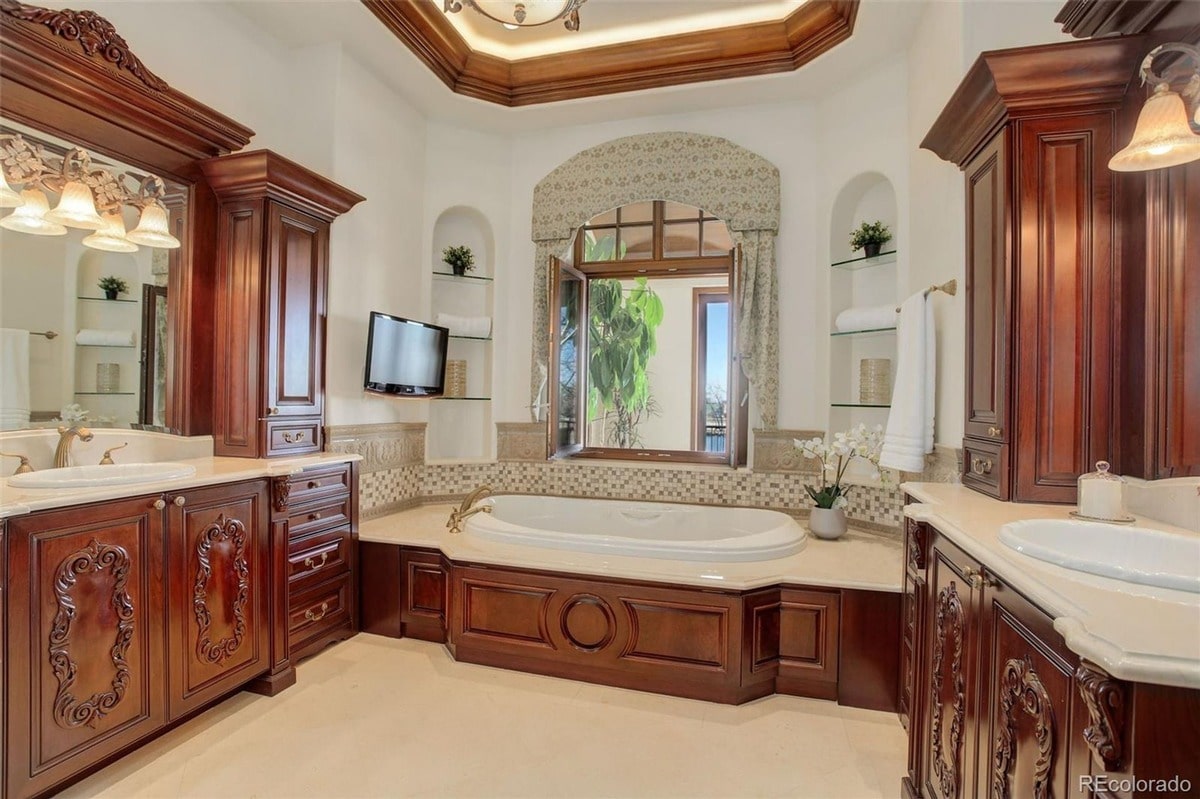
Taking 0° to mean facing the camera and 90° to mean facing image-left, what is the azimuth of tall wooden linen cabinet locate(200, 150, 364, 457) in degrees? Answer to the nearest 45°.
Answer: approximately 315°

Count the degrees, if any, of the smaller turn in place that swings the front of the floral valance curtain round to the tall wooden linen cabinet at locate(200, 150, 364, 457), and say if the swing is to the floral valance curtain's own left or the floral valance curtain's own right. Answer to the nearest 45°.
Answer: approximately 45° to the floral valance curtain's own right

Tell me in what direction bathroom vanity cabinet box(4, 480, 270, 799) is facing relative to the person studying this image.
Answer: facing the viewer and to the right of the viewer

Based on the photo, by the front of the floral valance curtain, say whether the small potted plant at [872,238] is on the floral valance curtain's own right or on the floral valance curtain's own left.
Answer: on the floral valance curtain's own left

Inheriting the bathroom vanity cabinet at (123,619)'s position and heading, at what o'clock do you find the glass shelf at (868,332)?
The glass shelf is roughly at 11 o'clock from the bathroom vanity cabinet.

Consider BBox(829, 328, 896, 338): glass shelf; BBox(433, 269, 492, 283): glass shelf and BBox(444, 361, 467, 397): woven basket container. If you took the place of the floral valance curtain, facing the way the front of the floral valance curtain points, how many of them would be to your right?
2

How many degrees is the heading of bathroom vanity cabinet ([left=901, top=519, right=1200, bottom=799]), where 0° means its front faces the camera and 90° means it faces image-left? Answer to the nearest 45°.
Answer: approximately 45°

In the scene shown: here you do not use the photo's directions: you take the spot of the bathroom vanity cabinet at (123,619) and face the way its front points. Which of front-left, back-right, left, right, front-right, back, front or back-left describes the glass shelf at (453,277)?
left

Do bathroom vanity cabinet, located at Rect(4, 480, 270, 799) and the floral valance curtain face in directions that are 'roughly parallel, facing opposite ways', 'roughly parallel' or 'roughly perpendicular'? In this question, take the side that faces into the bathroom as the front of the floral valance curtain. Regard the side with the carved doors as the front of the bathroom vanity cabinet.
roughly perpendicular

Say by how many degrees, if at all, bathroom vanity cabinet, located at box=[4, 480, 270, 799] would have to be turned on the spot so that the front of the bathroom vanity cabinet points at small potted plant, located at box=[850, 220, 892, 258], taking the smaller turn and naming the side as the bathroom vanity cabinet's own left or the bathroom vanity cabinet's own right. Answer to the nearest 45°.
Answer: approximately 45° to the bathroom vanity cabinet's own left

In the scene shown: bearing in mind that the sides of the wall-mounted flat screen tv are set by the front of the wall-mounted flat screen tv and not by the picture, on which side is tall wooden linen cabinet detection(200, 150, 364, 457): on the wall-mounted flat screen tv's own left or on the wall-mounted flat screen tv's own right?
on the wall-mounted flat screen tv's own right

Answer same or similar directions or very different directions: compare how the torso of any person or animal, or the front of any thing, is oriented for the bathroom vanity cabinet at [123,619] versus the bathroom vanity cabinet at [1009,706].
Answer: very different directions
